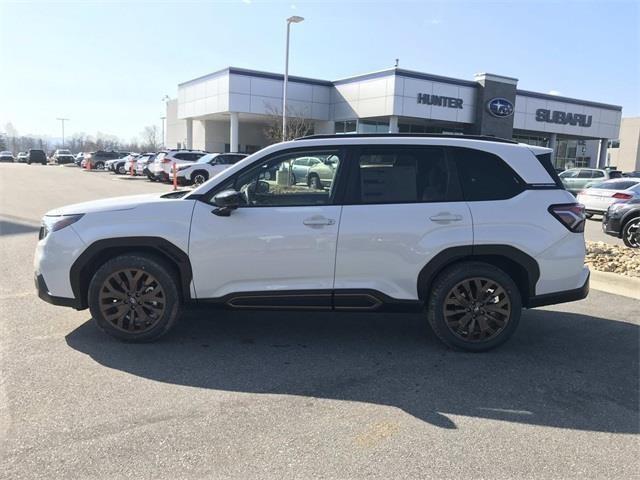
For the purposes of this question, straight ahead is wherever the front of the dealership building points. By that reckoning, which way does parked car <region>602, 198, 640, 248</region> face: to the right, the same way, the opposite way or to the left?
to the right

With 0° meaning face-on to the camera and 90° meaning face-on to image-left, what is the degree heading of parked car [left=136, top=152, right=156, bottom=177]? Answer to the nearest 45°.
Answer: approximately 45°

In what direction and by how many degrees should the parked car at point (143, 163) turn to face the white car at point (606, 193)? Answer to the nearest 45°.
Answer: approximately 90° to its left

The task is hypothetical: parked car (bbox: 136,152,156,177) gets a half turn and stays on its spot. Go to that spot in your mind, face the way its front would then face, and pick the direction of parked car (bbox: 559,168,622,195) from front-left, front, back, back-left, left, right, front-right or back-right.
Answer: right

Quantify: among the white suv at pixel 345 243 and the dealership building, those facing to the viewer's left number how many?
1

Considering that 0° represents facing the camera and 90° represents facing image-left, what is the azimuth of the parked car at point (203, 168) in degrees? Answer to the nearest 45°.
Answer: approximately 45°

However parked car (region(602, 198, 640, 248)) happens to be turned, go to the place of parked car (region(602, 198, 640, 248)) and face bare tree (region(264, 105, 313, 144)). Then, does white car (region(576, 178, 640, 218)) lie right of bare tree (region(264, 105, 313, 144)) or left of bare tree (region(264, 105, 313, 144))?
right

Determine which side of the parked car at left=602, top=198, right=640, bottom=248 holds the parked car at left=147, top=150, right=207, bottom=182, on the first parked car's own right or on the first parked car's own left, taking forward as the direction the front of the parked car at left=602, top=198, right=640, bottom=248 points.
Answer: on the first parked car's own right

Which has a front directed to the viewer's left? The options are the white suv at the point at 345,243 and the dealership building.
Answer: the white suv

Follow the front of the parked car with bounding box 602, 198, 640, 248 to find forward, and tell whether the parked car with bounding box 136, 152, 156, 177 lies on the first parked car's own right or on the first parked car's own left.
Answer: on the first parked car's own right

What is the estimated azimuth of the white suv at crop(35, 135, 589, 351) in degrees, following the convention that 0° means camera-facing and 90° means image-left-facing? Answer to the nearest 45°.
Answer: approximately 90°

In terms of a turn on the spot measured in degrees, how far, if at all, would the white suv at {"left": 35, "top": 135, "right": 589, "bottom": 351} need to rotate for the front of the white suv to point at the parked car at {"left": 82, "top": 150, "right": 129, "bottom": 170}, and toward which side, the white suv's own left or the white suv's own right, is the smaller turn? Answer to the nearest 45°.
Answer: approximately 45° to the white suv's own right

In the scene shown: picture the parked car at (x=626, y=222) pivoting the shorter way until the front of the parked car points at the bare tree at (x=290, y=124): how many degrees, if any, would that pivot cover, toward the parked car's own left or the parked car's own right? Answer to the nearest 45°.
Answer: approximately 90° to the parked car's own right

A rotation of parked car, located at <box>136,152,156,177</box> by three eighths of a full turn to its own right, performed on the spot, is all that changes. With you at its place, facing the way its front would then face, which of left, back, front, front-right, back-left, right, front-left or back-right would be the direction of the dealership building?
right
